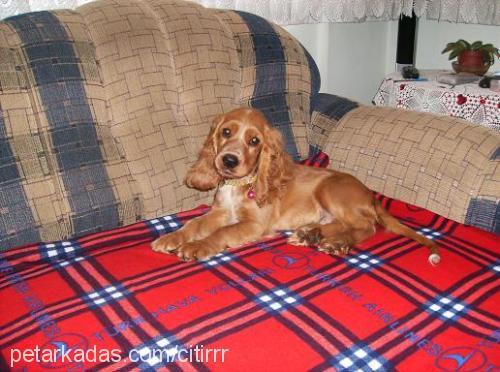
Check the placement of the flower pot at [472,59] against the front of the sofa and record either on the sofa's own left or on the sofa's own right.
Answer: on the sofa's own left

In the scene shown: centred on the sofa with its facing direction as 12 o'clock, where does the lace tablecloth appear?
The lace tablecloth is roughly at 9 o'clock from the sofa.

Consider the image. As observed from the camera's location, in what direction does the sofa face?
facing the viewer and to the right of the viewer

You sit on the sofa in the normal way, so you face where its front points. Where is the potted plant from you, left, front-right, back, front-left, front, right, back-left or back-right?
left
